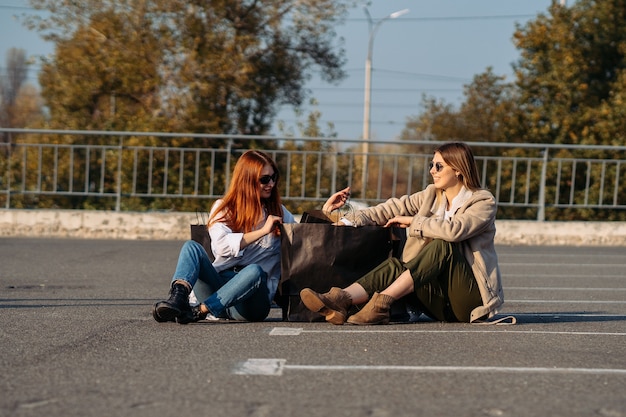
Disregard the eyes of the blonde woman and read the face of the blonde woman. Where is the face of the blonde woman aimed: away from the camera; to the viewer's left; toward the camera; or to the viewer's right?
to the viewer's left

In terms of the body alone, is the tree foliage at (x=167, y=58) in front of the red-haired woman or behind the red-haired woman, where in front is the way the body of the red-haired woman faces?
behind

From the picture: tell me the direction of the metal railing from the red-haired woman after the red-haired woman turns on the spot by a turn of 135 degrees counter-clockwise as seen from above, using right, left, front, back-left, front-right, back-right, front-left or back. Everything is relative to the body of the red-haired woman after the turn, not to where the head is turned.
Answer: front-left

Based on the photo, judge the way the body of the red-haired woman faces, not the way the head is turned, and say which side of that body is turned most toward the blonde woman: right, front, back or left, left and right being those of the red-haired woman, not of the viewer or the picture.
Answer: left

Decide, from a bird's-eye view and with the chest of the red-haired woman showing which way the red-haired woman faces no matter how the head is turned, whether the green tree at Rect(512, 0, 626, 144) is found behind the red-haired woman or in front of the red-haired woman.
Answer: behind

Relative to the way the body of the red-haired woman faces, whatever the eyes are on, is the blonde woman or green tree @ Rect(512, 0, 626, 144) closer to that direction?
the blonde woman

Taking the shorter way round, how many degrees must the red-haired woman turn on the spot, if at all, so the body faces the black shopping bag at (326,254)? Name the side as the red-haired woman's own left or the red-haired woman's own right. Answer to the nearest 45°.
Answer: approximately 90° to the red-haired woman's own left

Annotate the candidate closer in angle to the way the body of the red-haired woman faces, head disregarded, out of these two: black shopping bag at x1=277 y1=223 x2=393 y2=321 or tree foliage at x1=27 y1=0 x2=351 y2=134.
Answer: the black shopping bag

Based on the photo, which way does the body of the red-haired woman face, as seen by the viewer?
toward the camera
